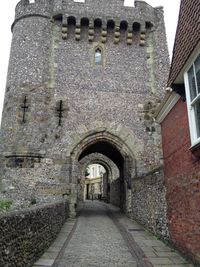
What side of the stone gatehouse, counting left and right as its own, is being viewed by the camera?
front

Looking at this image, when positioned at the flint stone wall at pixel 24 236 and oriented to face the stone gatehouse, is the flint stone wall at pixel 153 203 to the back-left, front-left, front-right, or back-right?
front-right

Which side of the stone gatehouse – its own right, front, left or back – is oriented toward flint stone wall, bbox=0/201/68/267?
front
